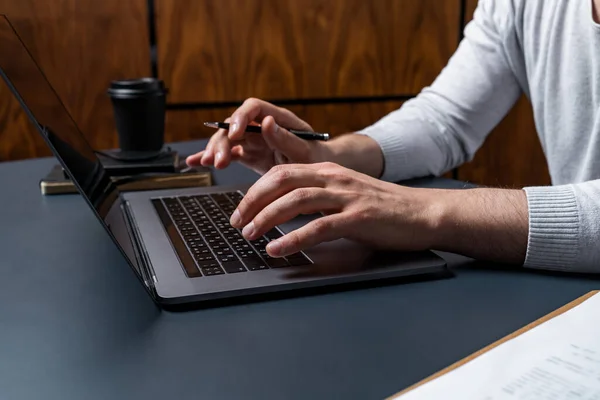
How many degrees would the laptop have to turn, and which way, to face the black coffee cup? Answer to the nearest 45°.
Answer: approximately 90° to its left

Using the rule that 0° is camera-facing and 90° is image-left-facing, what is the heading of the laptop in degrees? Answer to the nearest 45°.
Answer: approximately 270°
